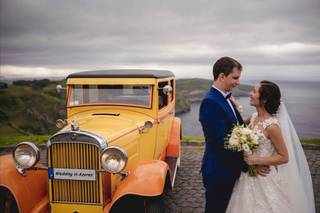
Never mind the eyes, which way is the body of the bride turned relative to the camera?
to the viewer's left

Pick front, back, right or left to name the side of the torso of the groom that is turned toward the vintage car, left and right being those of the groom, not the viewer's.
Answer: back

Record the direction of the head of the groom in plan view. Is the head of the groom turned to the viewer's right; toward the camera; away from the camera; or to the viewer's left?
to the viewer's right

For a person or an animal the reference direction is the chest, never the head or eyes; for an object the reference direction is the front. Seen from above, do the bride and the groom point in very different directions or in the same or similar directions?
very different directions

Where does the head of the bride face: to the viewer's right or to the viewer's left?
to the viewer's left

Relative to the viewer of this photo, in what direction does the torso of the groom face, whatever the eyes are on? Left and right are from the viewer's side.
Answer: facing to the right of the viewer

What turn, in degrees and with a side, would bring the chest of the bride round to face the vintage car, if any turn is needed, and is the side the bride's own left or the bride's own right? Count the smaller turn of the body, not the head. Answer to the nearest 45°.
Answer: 0° — they already face it

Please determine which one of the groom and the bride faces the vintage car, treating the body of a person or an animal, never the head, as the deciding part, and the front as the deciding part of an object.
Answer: the bride

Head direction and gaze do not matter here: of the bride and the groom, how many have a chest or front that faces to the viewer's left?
1
